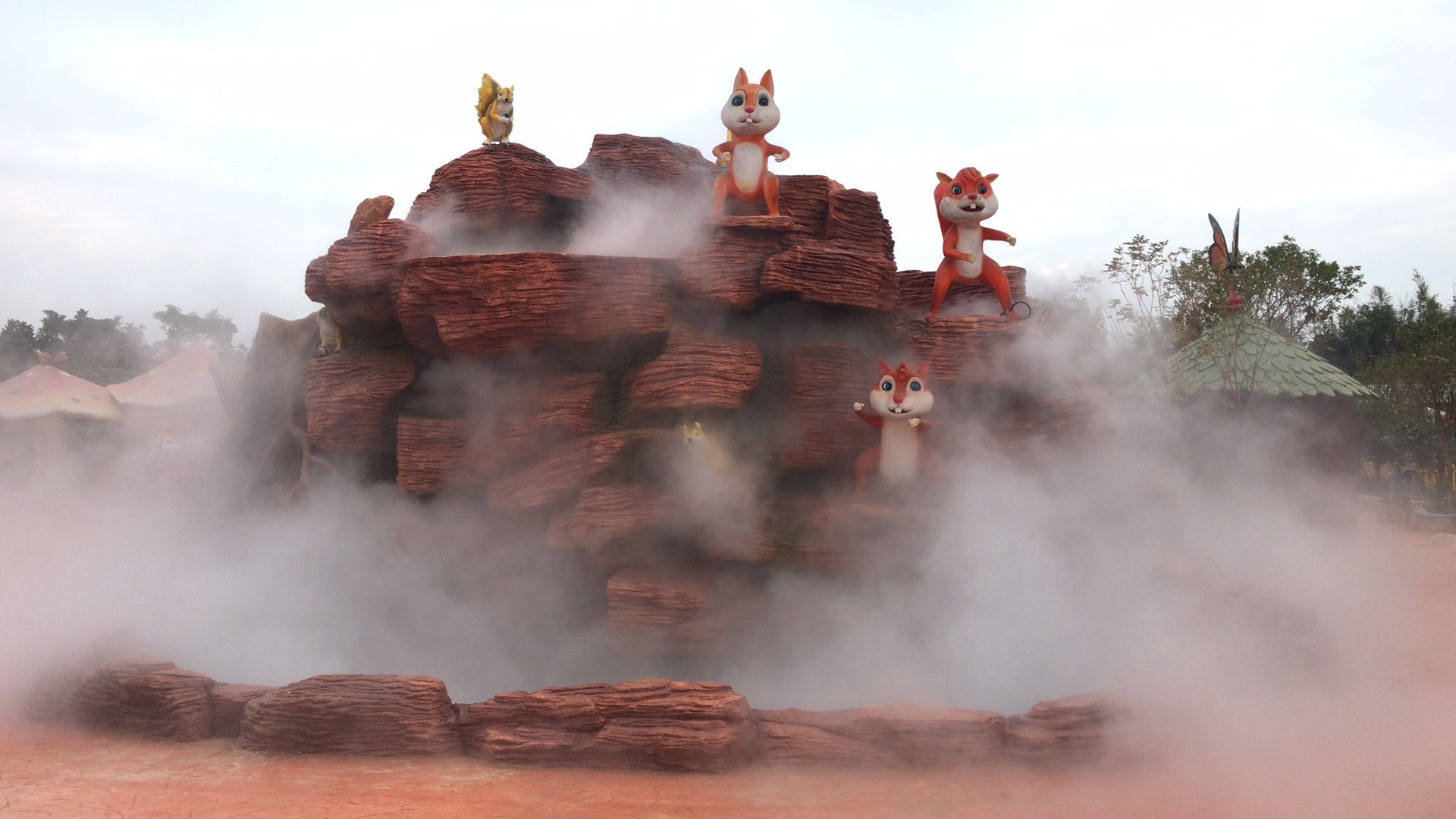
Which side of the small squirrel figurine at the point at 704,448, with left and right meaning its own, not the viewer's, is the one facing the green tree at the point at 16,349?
right

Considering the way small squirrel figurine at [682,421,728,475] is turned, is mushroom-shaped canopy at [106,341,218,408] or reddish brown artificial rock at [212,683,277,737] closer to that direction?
the reddish brown artificial rock

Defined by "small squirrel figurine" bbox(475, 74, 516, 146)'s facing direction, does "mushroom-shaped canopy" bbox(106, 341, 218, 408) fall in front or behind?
behind

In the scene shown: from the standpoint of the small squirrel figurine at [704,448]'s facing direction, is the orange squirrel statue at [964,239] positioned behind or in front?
behind

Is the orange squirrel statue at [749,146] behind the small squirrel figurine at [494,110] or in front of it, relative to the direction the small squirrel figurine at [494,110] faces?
in front

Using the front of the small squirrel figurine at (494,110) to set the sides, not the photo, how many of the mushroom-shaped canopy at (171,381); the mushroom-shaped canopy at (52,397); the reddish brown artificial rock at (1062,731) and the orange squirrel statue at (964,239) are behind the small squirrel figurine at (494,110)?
2

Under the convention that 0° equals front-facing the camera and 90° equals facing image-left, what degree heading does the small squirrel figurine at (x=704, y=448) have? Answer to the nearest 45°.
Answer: approximately 45°

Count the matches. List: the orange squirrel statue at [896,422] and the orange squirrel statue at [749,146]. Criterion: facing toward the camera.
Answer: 2
